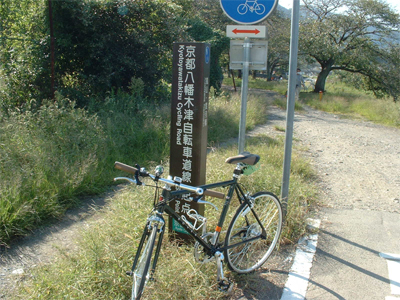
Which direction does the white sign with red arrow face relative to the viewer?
toward the camera

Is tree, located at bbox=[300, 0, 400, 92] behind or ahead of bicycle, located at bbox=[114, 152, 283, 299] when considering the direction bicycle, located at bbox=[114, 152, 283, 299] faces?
behind

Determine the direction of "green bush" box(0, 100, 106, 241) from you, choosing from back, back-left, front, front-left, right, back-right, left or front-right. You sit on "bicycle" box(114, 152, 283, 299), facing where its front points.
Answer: right

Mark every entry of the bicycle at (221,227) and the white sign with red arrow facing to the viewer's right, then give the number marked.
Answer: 0

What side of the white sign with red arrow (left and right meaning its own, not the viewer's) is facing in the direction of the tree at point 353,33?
back

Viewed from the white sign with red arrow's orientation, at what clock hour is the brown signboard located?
The brown signboard is roughly at 1 o'clock from the white sign with red arrow.

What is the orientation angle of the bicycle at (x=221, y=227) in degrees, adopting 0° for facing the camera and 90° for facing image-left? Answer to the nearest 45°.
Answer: approximately 45°

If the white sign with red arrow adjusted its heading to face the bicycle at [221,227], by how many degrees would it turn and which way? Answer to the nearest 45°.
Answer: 0° — it already faces it
